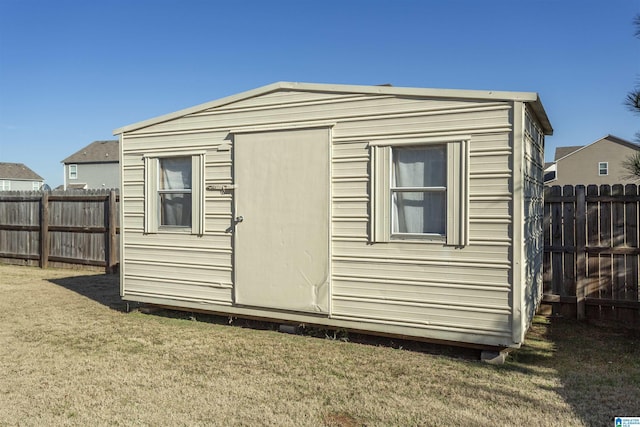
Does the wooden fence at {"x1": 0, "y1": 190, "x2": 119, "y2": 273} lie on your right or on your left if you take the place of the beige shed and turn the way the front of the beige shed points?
on your right

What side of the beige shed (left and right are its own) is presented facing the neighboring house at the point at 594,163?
back

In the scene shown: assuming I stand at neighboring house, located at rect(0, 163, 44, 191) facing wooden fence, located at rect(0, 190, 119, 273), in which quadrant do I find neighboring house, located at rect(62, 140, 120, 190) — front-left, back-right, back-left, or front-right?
front-left

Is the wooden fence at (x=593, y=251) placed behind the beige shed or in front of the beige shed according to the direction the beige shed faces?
behind

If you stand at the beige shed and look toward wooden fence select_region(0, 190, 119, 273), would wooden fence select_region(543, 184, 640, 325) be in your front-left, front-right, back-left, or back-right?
back-right

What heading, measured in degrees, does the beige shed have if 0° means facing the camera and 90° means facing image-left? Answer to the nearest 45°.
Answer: approximately 45°

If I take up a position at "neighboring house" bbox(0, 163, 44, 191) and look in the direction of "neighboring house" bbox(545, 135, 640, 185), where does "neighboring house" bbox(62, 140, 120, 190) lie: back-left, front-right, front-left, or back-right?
front-right

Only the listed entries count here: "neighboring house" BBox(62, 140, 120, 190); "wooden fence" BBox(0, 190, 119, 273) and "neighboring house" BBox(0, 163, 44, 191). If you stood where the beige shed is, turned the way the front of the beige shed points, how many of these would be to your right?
3

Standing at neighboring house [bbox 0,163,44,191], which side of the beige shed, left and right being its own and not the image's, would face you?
right

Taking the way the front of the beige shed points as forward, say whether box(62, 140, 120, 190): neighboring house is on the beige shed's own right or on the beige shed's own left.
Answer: on the beige shed's own right
